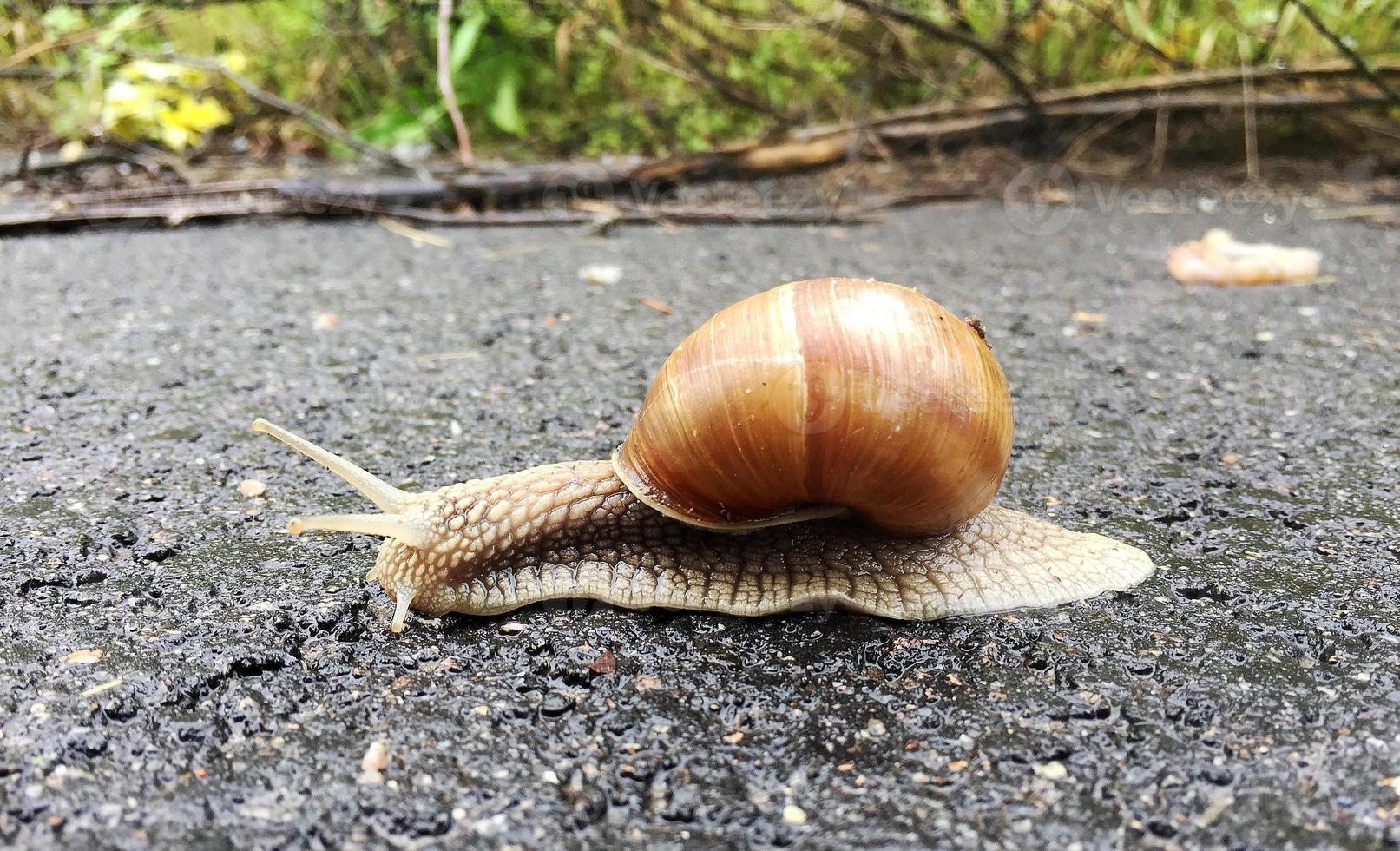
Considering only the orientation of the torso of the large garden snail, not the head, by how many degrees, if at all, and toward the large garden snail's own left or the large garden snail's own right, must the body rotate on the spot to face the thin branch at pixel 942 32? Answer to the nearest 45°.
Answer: approximately 90° to the large garden snail's own right

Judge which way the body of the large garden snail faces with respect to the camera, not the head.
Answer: to the viewer's left

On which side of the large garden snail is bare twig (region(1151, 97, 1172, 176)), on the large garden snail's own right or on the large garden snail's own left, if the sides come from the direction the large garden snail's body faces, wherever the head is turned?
on the large garden snail's own right
